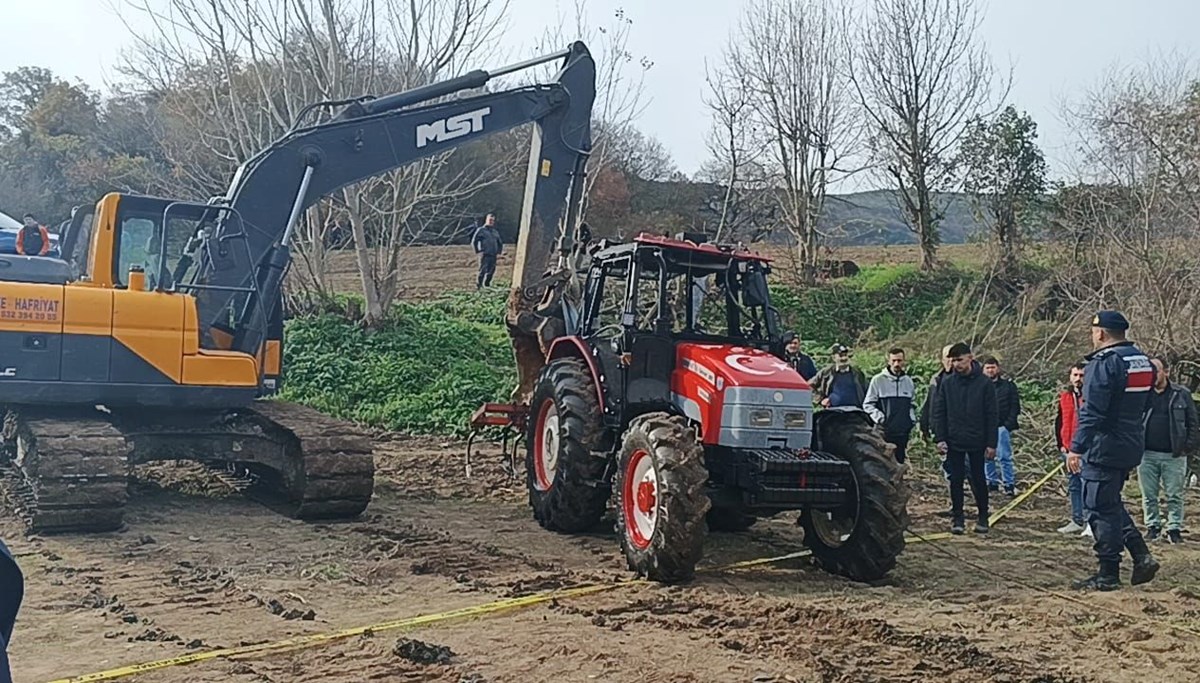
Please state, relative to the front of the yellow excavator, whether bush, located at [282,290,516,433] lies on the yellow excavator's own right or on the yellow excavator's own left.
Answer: on the yellow excavator's own left

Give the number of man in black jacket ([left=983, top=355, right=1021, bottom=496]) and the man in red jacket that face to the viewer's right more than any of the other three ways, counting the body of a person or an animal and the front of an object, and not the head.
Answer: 0

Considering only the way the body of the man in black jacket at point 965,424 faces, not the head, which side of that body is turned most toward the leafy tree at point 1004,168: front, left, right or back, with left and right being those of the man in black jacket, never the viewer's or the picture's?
back

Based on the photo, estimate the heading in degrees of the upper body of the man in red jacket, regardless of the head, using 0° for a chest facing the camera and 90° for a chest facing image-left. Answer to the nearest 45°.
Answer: approximately 0°

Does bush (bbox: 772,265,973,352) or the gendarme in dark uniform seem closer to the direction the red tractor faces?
the gendarme in dark uniform

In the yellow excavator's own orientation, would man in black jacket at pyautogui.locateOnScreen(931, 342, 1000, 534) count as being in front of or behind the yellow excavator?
in front

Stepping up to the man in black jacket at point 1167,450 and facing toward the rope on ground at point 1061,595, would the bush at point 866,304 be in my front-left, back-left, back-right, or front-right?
back-right

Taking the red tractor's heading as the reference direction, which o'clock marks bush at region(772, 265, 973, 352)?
The bush is roughly at 8 o'clock from the red tractor.

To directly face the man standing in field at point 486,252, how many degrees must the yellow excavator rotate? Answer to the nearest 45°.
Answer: approximately 90° to its left

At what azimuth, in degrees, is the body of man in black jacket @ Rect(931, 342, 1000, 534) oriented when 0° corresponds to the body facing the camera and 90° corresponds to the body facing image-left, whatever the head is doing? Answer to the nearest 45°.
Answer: approximately 0°
